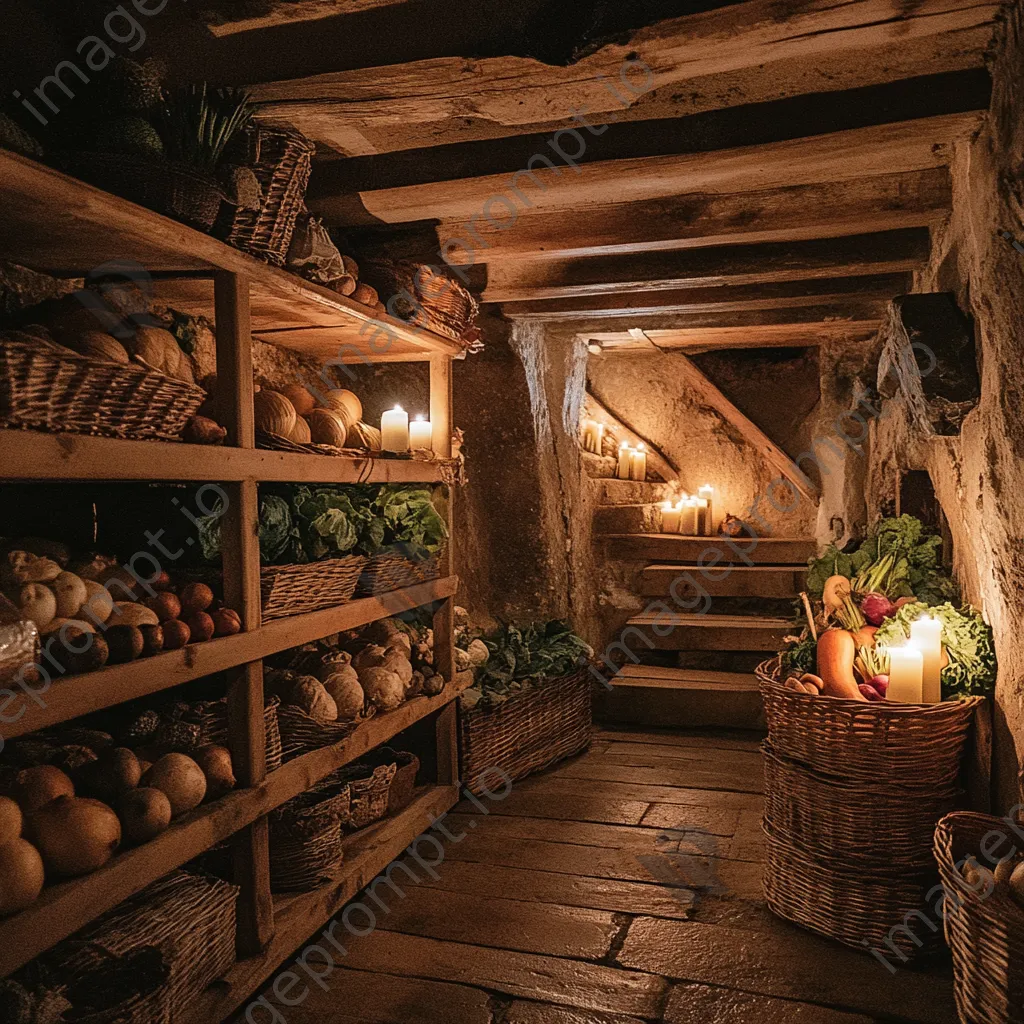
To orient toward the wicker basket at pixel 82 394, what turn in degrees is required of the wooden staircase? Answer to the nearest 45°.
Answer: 0° — it already faces it

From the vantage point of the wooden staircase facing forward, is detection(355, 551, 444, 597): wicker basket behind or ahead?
ahead

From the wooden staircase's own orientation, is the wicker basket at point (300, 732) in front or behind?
in front

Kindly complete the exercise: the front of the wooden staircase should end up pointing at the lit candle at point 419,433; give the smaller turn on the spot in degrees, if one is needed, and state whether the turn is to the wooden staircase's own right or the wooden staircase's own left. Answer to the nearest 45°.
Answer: approximately 45° to the wooden staircase's own right

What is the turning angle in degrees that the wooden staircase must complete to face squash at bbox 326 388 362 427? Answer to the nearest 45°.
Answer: approximately 45° to its right

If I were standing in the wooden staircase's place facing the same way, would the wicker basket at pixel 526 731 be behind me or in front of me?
in front

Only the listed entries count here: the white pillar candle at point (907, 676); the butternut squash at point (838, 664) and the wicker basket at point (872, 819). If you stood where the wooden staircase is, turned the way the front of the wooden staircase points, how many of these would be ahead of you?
3

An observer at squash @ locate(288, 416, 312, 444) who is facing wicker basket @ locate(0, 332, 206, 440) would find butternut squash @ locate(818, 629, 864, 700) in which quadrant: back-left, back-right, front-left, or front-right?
back-left

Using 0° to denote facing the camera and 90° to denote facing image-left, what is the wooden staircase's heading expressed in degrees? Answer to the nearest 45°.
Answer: approximately 0°

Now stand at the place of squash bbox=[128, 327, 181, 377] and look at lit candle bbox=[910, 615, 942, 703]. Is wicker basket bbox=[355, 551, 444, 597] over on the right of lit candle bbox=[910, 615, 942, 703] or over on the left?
left

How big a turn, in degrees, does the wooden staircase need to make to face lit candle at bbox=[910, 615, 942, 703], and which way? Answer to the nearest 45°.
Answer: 0° — it already faces it

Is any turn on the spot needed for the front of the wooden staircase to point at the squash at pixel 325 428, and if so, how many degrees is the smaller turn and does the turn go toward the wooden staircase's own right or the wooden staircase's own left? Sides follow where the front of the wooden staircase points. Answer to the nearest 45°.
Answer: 0° — it already faces it
